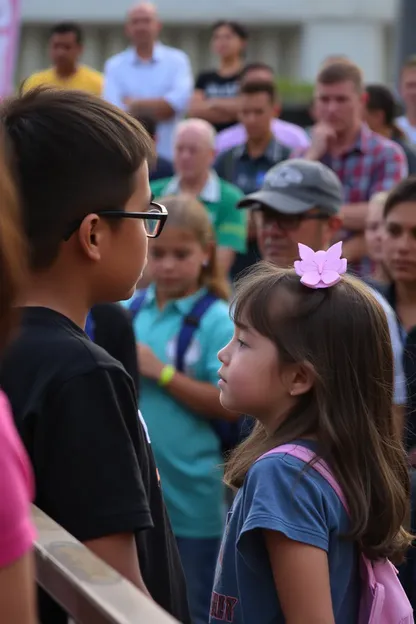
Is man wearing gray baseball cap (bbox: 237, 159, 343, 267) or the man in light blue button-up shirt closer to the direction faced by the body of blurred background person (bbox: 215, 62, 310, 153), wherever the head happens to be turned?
the man wearing gray baseball cap

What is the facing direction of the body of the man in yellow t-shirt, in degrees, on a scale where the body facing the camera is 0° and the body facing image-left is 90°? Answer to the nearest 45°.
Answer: approximately 0°

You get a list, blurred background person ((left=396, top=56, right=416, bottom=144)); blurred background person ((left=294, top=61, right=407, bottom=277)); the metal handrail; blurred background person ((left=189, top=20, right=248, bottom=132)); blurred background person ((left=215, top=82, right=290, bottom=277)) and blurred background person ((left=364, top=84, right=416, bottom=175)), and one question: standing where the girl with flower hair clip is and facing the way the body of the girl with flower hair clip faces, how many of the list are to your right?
5

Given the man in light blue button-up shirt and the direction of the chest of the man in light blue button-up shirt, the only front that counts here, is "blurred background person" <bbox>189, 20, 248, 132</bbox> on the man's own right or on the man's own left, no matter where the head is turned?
on the man's own left

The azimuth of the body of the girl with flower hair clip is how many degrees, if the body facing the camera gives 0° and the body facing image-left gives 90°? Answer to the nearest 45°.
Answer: approximately 90°

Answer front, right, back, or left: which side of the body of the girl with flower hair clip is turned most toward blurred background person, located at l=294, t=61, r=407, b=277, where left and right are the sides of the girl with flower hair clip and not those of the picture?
right

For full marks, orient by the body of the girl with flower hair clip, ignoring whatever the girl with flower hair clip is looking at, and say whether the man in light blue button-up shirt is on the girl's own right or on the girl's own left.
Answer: on the girl's own right

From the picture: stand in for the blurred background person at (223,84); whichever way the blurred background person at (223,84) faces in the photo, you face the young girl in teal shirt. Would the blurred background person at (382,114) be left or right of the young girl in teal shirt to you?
left

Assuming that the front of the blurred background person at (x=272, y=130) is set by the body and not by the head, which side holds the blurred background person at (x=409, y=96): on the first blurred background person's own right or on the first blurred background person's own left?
on the first blurred background person's own left

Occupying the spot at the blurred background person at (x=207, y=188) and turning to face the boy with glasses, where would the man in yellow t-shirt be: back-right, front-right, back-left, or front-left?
back-right

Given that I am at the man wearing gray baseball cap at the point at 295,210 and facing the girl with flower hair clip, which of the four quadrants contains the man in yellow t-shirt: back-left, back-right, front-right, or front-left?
back-right
